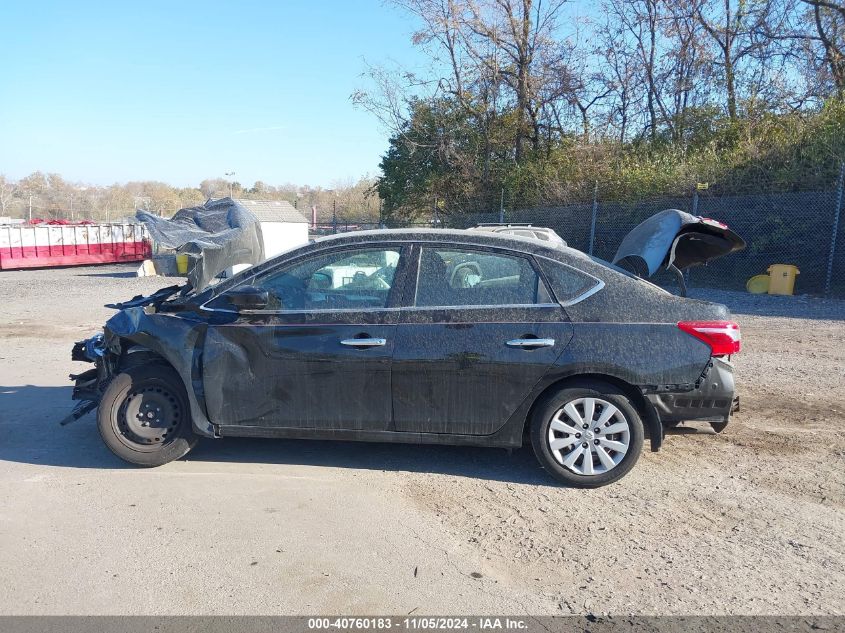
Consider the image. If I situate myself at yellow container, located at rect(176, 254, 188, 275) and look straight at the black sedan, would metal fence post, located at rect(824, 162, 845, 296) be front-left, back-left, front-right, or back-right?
front-left

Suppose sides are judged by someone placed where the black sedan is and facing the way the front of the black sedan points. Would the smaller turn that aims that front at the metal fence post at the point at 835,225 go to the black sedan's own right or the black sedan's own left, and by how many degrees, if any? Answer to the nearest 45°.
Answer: approximately 135° to the black sedan's own right

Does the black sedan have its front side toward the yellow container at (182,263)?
no

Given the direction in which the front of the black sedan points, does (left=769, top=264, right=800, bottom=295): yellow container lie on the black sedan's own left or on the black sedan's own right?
on the black sedan's own right

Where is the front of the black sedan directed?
to the viewer's left

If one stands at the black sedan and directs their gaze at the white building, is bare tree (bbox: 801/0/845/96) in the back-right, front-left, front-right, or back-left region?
front-right

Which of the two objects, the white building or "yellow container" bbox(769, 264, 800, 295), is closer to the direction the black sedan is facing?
the white building

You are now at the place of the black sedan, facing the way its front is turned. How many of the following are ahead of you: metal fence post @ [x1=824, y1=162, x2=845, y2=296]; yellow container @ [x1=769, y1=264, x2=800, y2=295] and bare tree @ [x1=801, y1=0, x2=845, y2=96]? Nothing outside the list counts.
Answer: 0

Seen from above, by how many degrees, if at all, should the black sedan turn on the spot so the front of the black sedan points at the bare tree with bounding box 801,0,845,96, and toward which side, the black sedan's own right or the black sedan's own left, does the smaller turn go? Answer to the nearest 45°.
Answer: approximately 135° to the black sedan's own right

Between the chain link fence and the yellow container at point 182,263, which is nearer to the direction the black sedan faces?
the yellow container

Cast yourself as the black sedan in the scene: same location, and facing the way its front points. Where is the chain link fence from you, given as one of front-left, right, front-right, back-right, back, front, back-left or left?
back-right

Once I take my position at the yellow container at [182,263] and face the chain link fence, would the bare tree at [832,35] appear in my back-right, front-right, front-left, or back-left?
front-left

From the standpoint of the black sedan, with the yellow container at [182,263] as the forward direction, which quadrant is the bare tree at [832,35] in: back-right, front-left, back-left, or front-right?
front-right

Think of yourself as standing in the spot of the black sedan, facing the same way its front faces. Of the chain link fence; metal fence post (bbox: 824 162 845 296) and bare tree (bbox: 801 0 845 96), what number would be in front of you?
0
